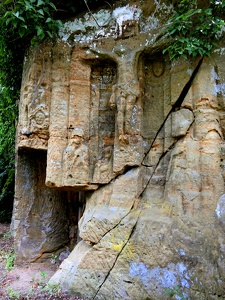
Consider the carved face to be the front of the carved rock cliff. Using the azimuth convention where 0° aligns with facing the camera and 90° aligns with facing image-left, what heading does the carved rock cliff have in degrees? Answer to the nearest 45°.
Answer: approximately 0°
